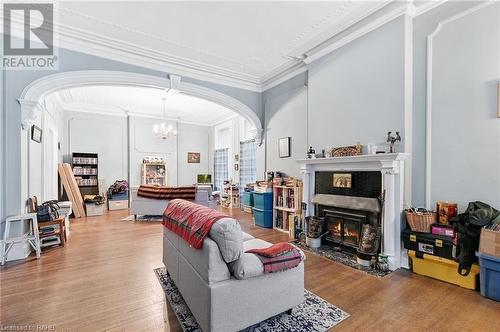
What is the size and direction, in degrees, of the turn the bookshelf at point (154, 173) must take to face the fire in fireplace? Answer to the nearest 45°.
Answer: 0° — it already faces it

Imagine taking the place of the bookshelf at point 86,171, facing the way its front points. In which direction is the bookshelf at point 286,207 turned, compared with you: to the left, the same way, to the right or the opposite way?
to the right

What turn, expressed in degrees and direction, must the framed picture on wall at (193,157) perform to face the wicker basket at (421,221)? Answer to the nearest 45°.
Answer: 0° — it already faces it

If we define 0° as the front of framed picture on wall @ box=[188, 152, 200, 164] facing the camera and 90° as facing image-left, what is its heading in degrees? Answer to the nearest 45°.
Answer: approximately 0°

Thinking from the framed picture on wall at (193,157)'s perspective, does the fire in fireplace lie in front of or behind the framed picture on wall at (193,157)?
in front

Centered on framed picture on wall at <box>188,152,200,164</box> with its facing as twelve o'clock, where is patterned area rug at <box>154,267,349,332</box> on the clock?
The patterned area rug is roughly at 12 o'clock from the framed picture on wall.

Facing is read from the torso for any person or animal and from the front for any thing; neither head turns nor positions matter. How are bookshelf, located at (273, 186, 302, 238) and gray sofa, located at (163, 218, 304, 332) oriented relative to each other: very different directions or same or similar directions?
very different directions

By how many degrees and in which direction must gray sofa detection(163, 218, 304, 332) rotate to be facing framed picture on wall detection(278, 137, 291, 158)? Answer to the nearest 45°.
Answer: approximately 45° to its left

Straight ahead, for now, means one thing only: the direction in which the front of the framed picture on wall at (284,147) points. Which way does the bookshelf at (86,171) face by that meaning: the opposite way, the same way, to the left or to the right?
to the left

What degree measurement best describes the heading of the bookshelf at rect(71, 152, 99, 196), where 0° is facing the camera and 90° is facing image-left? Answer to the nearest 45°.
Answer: approximately 0°

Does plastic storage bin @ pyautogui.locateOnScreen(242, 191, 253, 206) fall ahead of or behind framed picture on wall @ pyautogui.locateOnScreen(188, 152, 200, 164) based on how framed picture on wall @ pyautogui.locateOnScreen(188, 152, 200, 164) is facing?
ahead

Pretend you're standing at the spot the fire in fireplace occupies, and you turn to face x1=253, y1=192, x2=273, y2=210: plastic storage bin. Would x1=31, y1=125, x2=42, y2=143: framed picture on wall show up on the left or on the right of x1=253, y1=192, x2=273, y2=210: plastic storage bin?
left
